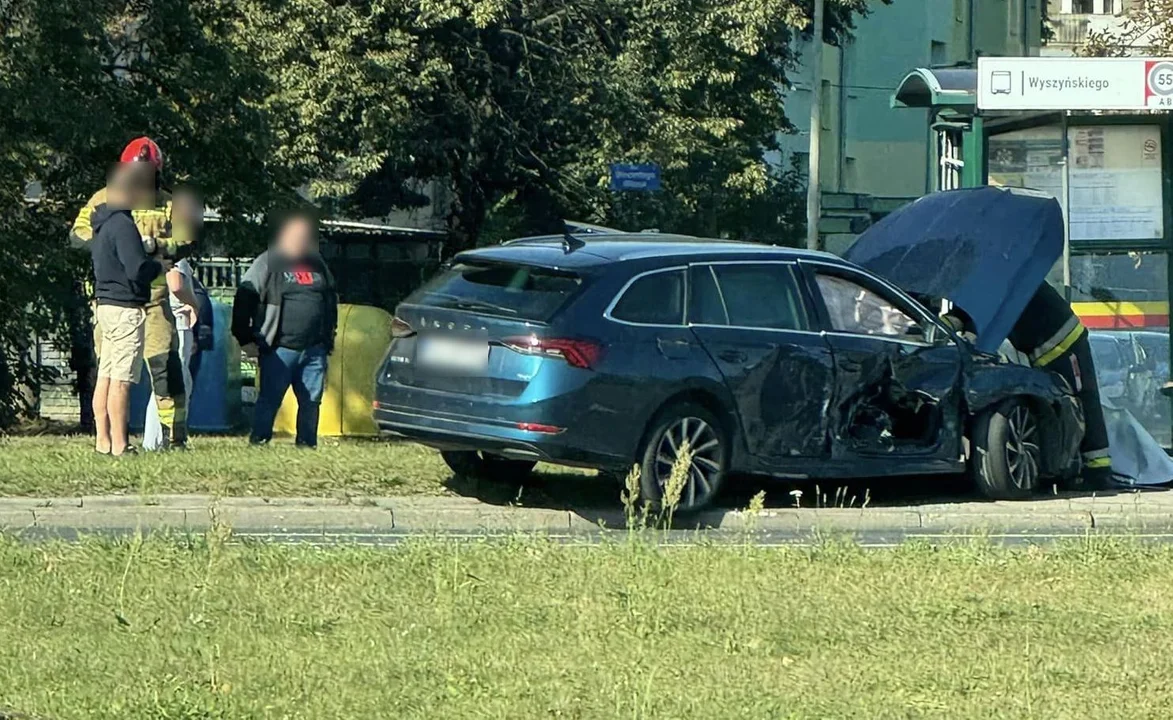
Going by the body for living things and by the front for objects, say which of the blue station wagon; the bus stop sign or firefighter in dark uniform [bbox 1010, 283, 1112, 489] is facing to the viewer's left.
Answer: the firefighter in dark uniform

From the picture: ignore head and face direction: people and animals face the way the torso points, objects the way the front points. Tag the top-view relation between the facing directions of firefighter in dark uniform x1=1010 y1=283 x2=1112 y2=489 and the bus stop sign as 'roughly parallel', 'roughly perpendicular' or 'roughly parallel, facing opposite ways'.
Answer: roughly perpendicular

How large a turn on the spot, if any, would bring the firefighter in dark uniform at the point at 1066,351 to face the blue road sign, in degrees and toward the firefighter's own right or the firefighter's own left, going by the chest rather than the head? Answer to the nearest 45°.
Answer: approximately 45° to the firefighter's own right

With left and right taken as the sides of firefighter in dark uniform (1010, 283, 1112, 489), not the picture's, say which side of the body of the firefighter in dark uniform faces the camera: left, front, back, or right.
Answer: left

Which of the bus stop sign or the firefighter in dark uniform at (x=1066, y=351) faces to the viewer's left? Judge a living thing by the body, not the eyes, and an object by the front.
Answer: the firefighter in dark uniform

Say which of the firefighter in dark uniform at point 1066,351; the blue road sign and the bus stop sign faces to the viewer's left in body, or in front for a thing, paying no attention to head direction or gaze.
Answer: the firefighter in dark uniform
